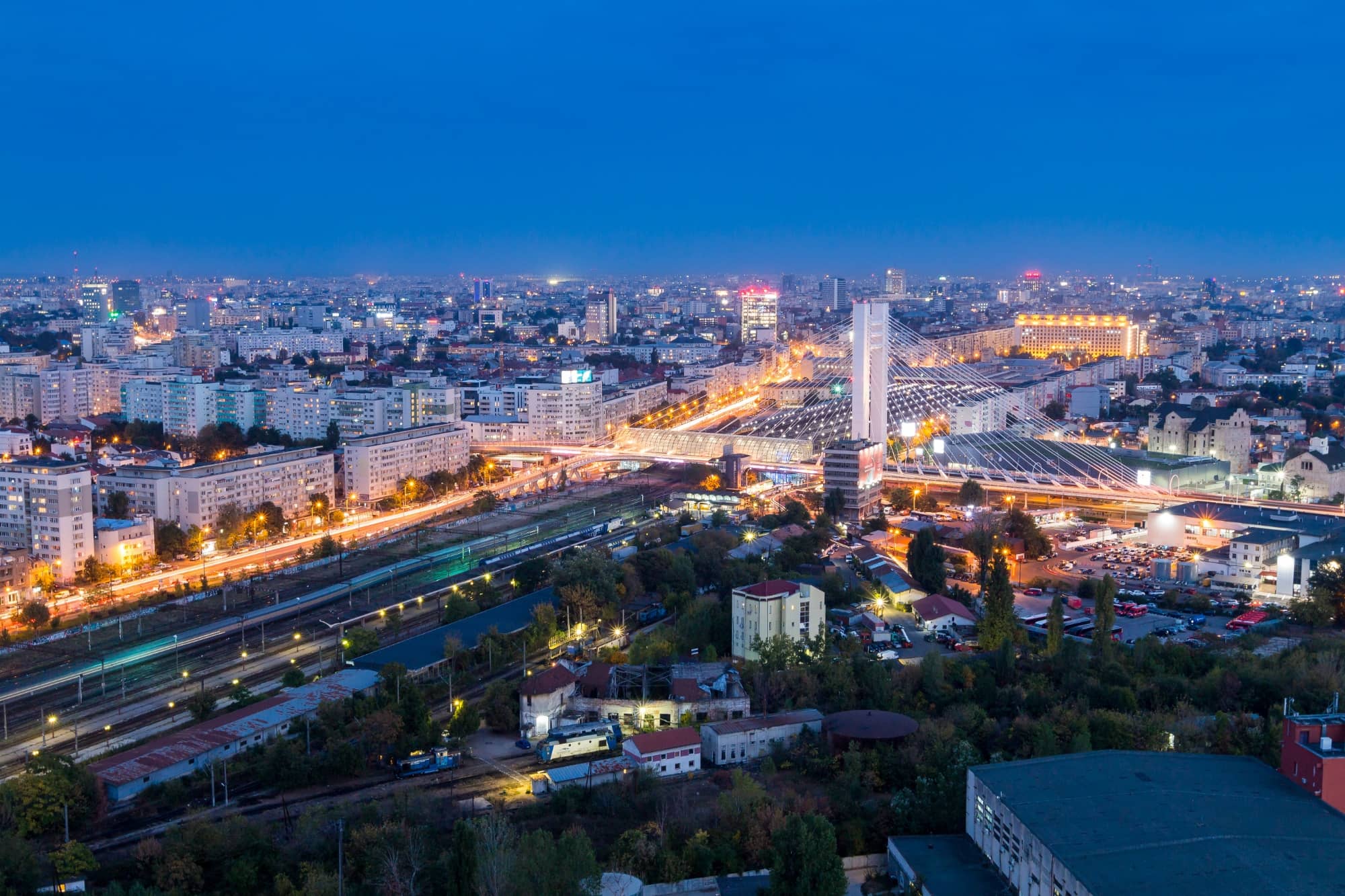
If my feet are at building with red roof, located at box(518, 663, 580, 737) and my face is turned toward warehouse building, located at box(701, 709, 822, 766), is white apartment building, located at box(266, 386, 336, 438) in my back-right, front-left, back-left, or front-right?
back-left

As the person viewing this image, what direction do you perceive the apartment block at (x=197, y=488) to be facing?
facing the viewer and to the right of the viewer

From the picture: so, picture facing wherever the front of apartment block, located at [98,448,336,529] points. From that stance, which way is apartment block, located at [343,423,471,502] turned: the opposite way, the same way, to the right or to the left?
the same way

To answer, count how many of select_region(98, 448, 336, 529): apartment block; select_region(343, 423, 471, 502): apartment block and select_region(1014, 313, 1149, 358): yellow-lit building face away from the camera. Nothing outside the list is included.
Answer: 0

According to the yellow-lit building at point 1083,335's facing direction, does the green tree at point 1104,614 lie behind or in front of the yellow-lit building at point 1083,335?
in front

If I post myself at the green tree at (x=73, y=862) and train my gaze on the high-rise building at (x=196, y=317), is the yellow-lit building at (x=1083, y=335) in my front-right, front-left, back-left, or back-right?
front-right

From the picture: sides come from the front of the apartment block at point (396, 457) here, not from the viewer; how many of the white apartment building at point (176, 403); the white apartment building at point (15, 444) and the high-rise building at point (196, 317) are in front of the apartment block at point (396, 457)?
0

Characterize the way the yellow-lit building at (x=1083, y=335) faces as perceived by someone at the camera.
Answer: facing the viewer

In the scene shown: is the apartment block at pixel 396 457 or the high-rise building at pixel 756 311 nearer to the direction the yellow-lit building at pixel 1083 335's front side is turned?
the apartment block

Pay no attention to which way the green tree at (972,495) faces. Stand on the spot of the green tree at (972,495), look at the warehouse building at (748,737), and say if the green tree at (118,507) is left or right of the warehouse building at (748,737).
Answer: right

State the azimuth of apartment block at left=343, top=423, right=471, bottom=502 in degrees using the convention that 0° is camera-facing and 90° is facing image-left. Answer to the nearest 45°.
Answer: approximately 315°

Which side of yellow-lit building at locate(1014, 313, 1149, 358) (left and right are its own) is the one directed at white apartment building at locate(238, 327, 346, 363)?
right

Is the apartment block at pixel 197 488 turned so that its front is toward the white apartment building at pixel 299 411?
no

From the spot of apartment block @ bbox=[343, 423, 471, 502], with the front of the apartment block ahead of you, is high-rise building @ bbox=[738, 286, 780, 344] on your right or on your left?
on your left

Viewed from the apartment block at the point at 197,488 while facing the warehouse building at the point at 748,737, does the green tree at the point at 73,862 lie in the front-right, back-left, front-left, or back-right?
front-right

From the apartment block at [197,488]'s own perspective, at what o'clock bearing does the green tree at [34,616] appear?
The green tree is roughly at 2 o'clock from the apartment block.
